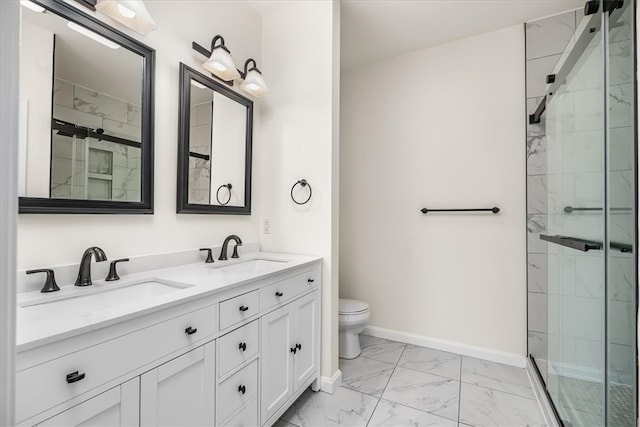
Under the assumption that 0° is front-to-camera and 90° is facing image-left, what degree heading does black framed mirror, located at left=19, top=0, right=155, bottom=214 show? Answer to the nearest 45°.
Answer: approximately 315°

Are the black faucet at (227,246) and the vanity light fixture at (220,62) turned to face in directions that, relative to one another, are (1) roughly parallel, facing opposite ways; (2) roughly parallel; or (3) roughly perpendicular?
roughly parallel

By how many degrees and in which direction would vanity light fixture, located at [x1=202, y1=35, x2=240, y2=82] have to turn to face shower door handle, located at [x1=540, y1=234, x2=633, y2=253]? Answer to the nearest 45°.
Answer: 0° — it already faces it

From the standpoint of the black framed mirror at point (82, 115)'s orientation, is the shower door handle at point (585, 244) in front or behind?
in front

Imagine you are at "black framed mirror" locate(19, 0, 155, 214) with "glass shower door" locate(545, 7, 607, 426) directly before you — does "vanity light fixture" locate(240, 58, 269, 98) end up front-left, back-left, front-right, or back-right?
front-left

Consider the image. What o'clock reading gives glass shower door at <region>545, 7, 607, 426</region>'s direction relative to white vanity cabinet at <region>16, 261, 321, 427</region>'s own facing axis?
The glass shower door is roughly at 11 o'clock from the white vanity cabinet.

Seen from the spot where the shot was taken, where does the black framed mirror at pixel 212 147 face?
facing the viewer and to the right of the viewer

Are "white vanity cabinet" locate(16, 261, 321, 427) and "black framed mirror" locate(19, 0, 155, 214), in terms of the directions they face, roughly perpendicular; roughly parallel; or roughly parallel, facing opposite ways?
roughly parallel

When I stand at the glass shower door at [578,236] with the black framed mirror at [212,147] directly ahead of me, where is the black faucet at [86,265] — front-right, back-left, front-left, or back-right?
front-left

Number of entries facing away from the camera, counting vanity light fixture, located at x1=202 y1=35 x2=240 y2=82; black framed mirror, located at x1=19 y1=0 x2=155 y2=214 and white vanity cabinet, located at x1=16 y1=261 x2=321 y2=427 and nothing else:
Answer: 0

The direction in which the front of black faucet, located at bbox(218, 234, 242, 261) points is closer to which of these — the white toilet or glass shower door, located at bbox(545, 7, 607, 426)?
the glass shower door

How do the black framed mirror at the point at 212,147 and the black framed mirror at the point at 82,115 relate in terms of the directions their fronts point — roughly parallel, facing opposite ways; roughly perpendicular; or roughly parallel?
roughly parallel
